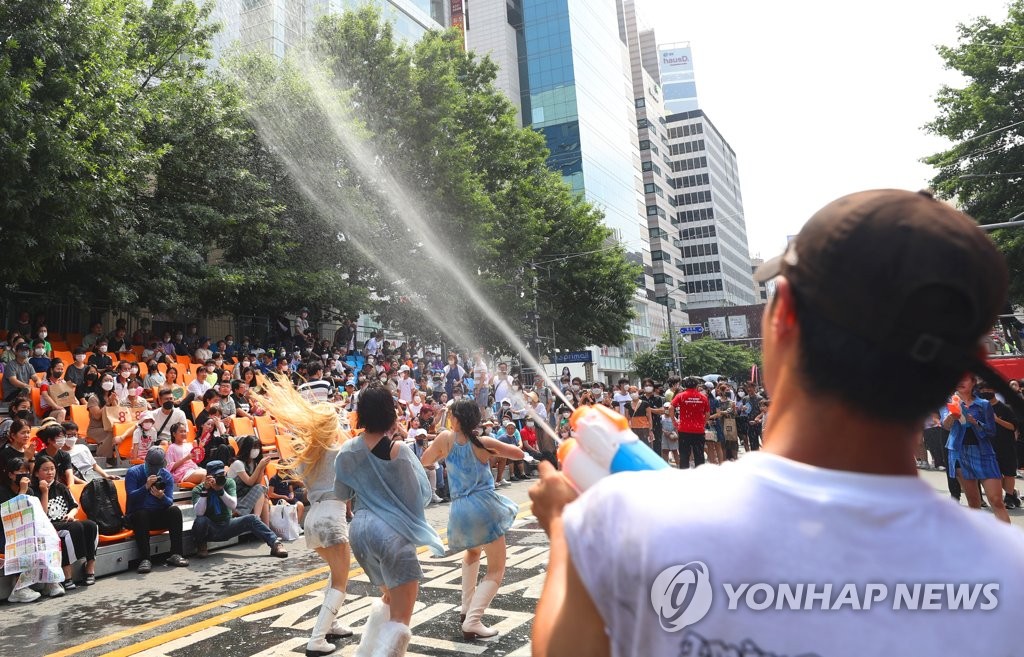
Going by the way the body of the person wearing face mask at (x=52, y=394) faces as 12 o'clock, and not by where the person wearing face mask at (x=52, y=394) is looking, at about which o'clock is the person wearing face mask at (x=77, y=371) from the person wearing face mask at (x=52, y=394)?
the person wearing face mask at (x=77, y=371) is roughly at 8 o'clock from the person wearing face mask at (x=52, y=394).

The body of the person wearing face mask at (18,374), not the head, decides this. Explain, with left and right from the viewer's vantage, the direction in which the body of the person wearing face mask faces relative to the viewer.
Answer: facing the viewer and to the right of the viewer

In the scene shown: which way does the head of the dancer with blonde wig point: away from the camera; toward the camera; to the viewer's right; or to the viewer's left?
away from the camera

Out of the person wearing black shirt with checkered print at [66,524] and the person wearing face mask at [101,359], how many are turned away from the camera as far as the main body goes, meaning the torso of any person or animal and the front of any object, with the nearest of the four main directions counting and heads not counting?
0

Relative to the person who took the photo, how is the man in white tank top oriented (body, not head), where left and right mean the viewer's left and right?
facing away from the viewer and to the left of the viewer

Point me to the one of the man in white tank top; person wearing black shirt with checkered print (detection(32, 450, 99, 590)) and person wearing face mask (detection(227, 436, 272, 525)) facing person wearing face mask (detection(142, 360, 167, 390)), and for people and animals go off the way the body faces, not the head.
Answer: the man in white tank top

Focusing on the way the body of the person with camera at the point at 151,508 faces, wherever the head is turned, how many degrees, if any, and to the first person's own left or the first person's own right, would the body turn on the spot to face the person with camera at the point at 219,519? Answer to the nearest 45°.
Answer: approximately 45° to the first person's own left

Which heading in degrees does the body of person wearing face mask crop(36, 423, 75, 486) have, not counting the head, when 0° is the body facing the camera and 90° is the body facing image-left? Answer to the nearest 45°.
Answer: approximately 315°

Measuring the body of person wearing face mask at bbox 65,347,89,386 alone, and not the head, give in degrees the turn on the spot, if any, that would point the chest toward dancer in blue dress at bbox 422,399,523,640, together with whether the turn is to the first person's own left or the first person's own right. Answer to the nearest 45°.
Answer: approximately 45° to the first person's own right

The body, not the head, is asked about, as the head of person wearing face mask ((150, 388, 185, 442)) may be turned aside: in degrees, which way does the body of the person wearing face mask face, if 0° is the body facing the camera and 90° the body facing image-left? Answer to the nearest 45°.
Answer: approximately 315°

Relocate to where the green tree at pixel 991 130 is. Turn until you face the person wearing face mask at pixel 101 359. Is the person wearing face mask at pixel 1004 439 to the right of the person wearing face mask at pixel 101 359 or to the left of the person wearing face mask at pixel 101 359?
left

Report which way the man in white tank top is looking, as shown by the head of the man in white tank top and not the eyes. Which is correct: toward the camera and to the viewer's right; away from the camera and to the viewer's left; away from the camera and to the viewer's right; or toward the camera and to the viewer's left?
away from the camera and to the viewer's left
